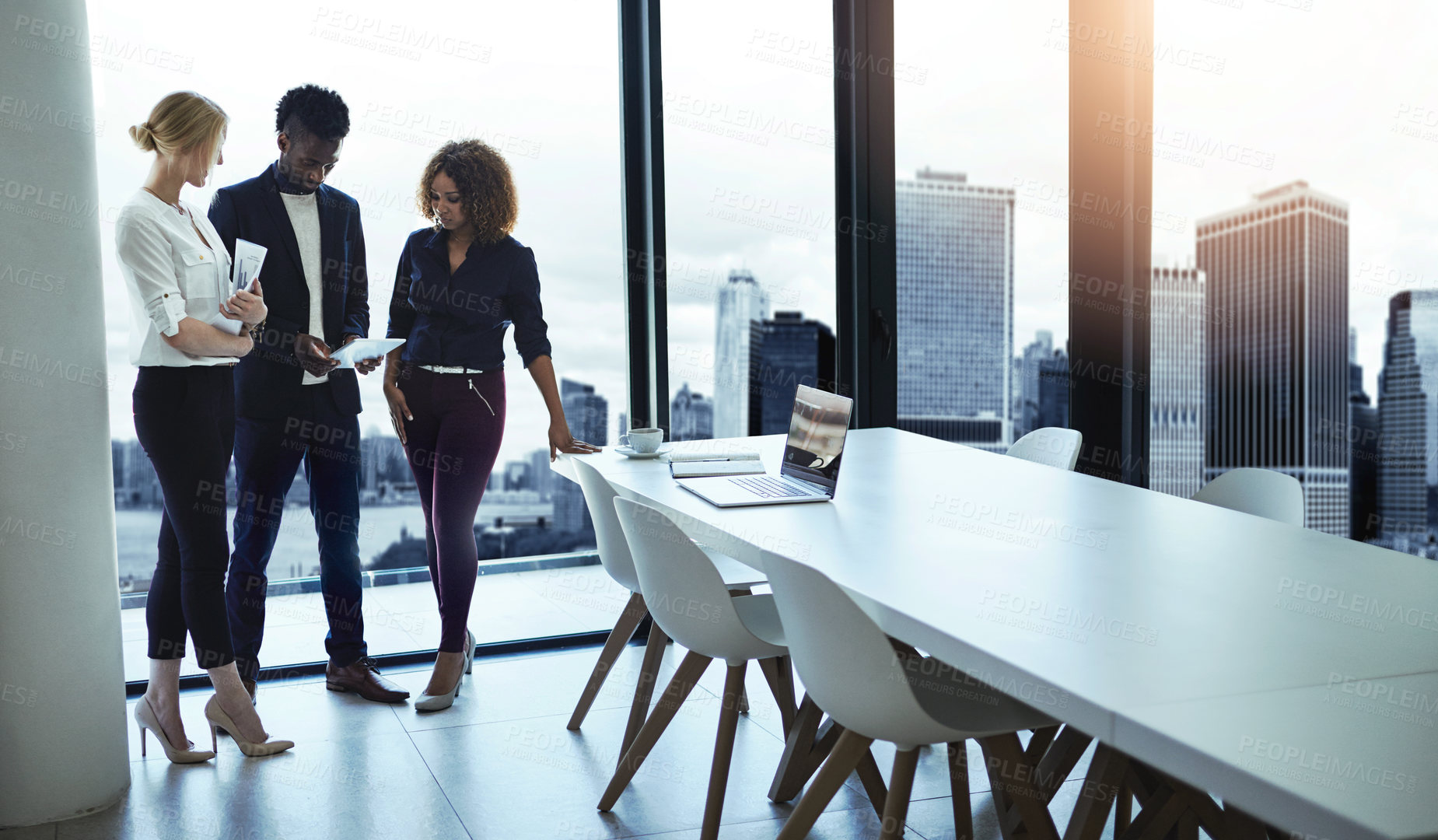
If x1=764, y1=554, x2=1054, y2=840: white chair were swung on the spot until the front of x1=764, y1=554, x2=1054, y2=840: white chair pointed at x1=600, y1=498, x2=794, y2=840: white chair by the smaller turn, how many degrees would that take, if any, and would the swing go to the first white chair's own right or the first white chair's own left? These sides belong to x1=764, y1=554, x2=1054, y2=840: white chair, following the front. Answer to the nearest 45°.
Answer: approximately 90° to the first white chair's own left

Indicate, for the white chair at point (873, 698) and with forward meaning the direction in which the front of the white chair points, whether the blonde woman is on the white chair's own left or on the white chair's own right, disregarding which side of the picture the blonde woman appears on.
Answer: on the white chair's own left

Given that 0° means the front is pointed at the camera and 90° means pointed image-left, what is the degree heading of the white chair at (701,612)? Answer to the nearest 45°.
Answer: approximately 225°

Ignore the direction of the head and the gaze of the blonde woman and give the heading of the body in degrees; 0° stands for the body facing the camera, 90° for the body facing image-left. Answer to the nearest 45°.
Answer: approximately 315°

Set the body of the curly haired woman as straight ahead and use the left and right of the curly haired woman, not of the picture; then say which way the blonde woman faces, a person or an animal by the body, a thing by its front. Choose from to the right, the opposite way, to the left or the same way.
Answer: to the left

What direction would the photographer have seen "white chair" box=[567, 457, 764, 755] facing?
facing away from the viewer and to the right of the viewer

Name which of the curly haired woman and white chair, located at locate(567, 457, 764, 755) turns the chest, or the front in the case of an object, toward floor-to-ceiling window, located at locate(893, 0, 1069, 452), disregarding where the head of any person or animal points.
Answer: the white chair

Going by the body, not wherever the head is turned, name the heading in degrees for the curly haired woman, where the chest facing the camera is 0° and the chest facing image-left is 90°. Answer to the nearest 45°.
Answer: approximately 45°
